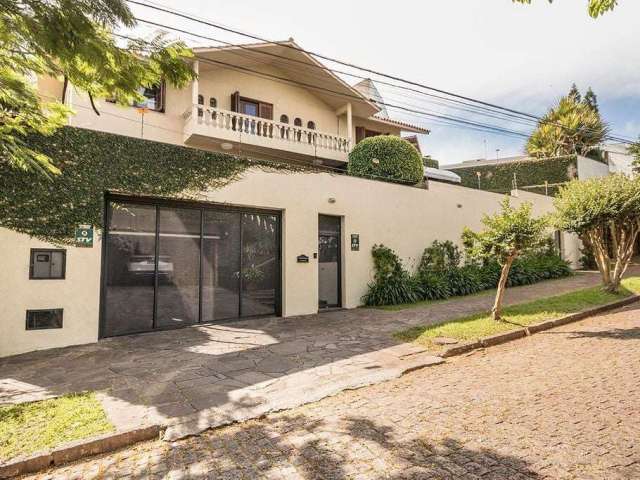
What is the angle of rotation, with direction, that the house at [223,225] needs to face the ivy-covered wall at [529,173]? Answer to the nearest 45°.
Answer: approximately 90° to its left

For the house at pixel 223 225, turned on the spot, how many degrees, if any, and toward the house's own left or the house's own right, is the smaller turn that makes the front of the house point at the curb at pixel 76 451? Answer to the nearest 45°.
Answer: approximately 45° to the house's own right

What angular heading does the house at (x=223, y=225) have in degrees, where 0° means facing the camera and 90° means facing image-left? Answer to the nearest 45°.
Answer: approximately 315°

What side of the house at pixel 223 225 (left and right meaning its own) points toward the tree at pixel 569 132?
left

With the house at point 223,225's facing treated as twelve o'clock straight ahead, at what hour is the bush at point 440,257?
The bush is roughly at 10 o'clock from the house.

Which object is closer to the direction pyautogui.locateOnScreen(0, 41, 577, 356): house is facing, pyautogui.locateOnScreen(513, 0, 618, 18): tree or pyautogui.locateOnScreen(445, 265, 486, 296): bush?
the tree

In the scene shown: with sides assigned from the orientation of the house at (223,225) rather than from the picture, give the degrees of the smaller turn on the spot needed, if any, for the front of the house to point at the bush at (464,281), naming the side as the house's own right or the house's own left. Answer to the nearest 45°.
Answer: approximately 45° to the house's own left

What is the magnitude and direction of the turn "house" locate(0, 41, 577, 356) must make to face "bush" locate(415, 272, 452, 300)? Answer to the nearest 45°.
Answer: approximately 45° to its left
